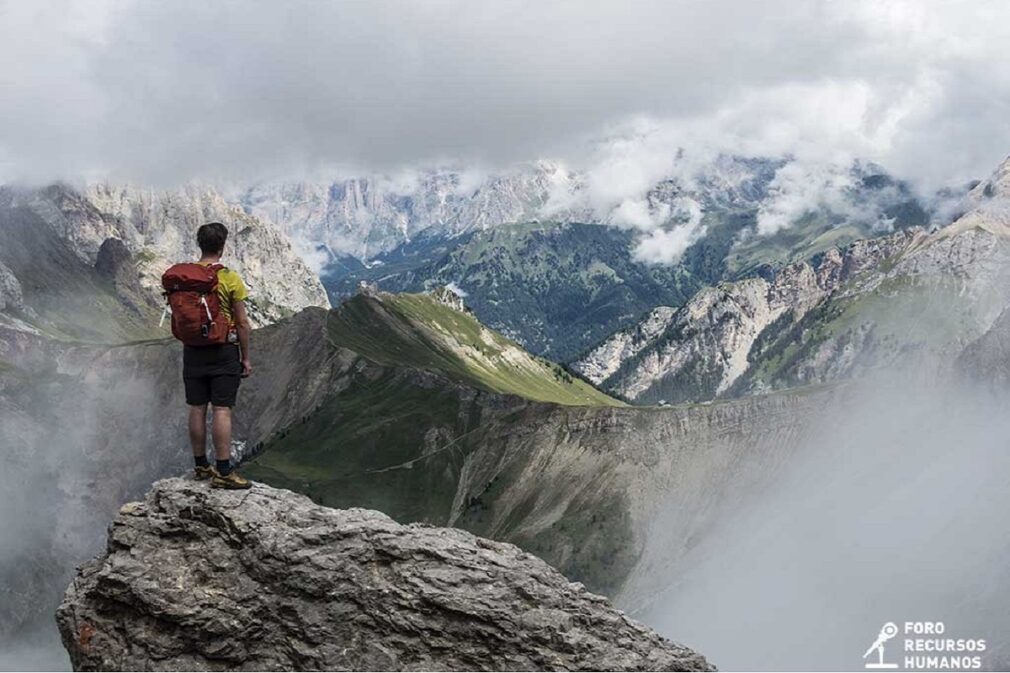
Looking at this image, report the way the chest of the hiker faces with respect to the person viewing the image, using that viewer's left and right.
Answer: facing away from the viewer and to the right of the viewer
